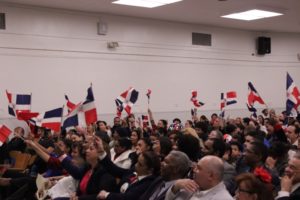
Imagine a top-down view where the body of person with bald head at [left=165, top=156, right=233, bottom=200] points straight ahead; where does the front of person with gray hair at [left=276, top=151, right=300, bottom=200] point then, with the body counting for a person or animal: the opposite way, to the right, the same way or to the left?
the same way

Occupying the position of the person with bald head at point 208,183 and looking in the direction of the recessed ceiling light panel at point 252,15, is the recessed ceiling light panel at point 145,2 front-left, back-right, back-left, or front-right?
front-left

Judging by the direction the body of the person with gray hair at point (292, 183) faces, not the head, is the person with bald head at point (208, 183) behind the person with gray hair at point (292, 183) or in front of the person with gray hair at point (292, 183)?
in front

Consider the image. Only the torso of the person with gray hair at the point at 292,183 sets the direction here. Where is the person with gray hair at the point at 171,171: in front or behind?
in front

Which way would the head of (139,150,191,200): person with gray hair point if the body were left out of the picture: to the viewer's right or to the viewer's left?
to the viewer's left

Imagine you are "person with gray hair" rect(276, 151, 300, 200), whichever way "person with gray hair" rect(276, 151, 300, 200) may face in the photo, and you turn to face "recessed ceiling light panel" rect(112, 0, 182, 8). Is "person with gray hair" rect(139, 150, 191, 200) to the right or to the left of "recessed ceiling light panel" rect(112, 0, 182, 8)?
left

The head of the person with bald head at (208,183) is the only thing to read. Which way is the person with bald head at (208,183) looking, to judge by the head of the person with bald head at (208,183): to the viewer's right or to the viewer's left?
to the viewer's left
